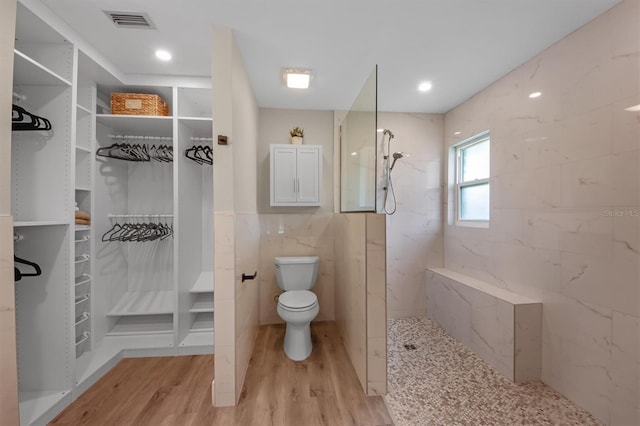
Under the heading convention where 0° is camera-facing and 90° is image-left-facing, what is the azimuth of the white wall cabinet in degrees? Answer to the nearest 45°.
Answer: approximately 0°

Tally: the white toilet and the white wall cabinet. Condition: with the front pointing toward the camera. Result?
2

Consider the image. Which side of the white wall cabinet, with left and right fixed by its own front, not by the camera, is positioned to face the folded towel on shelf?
right

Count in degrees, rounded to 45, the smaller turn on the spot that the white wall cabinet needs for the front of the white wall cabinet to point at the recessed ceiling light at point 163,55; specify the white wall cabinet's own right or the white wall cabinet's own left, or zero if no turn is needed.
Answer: approximately 45° to the white wall cabinet's own right

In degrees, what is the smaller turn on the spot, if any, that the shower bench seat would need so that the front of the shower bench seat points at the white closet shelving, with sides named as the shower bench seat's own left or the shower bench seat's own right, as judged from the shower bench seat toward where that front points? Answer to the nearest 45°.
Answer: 0° — it already faces it

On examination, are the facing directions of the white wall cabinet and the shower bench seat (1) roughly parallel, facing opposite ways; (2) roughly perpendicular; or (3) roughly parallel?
roughly perpendicular

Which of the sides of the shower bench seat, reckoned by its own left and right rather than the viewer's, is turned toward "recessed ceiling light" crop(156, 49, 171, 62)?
front
